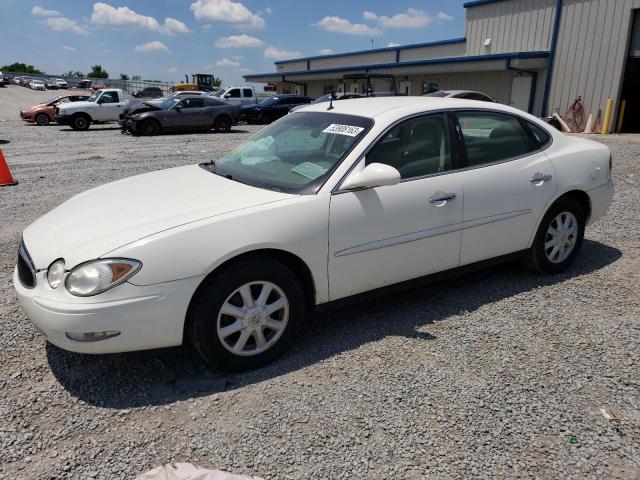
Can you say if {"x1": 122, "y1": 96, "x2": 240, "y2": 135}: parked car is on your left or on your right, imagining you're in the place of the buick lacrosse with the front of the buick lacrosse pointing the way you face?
on your right

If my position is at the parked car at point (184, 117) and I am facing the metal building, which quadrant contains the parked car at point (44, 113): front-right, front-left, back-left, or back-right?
back-left

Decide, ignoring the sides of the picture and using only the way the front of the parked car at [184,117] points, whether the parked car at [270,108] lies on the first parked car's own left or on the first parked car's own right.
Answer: on the first parked car's own right

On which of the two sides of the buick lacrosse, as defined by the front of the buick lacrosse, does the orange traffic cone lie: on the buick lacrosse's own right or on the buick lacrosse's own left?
on the buick lacrosse's own right

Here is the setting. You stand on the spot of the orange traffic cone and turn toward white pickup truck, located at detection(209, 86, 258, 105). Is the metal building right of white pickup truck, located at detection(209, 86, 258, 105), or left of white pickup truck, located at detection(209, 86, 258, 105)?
right

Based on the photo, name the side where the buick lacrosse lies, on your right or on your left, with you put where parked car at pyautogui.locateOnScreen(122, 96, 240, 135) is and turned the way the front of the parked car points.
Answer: on your left

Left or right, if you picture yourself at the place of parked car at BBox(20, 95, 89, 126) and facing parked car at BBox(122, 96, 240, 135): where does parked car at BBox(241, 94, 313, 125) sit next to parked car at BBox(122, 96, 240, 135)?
left

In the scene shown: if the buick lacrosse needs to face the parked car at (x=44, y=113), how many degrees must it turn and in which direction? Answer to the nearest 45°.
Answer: approximately 90° to its right

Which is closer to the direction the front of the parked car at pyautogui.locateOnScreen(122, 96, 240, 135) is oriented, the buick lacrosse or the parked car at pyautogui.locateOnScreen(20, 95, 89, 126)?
the parked car

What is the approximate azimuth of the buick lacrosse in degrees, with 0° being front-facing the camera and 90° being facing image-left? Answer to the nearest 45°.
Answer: approximately 45°

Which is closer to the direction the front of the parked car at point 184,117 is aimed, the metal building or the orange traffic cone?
the orange traffic cone

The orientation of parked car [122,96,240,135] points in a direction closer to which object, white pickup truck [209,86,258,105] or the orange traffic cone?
the orange traffic cone

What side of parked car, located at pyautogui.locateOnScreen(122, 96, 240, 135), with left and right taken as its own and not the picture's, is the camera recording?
left
